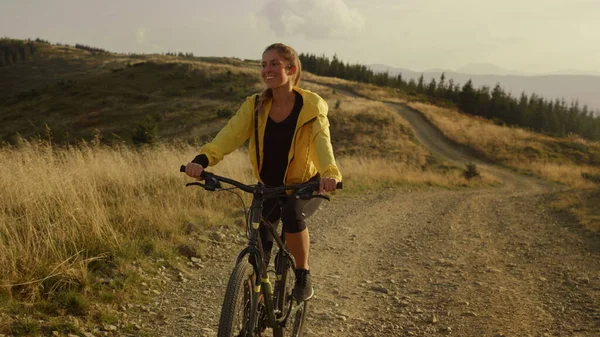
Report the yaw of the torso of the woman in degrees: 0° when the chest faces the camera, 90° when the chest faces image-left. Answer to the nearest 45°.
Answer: approximately 45°

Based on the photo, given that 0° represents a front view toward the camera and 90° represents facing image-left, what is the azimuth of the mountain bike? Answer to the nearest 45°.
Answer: approximately 45°
